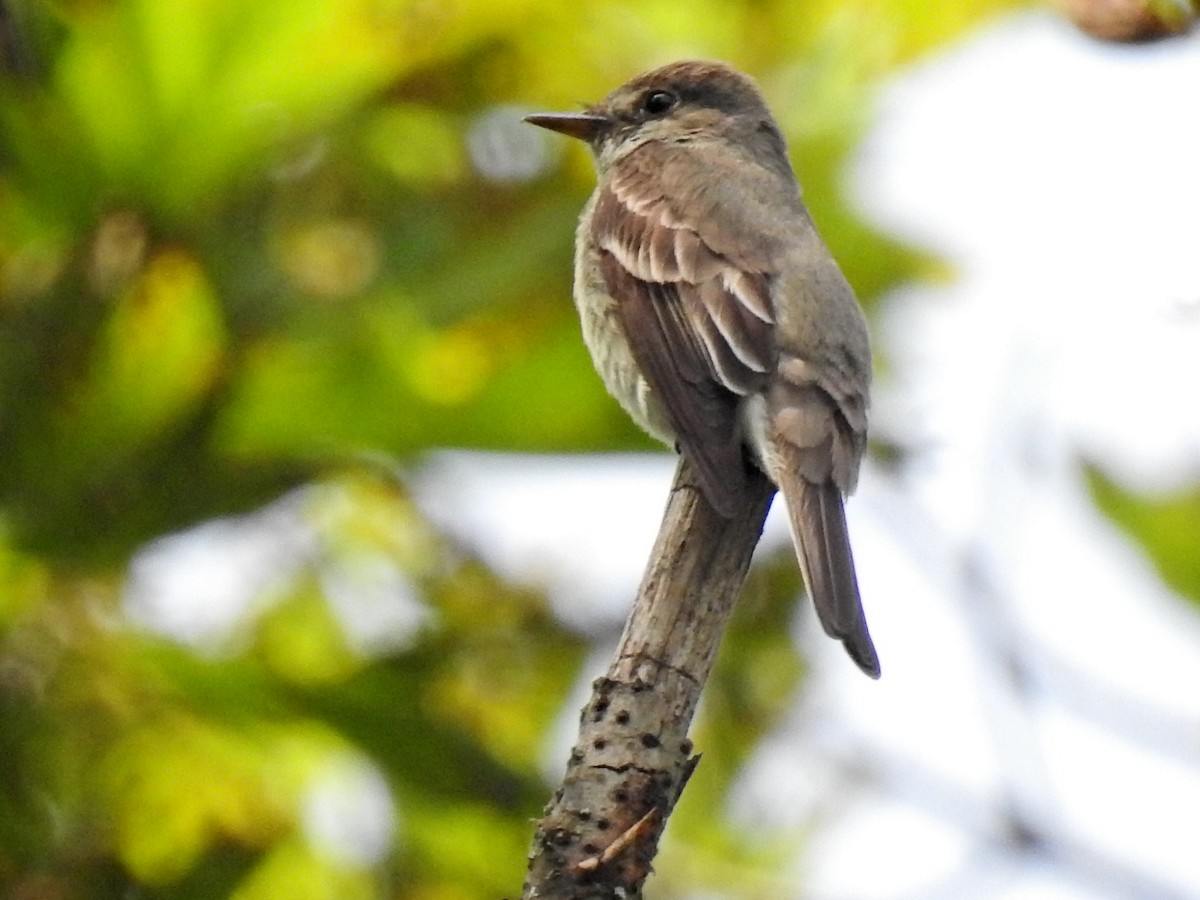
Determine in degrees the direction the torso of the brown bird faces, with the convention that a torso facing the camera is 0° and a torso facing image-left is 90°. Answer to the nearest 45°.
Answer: approximately 135°
